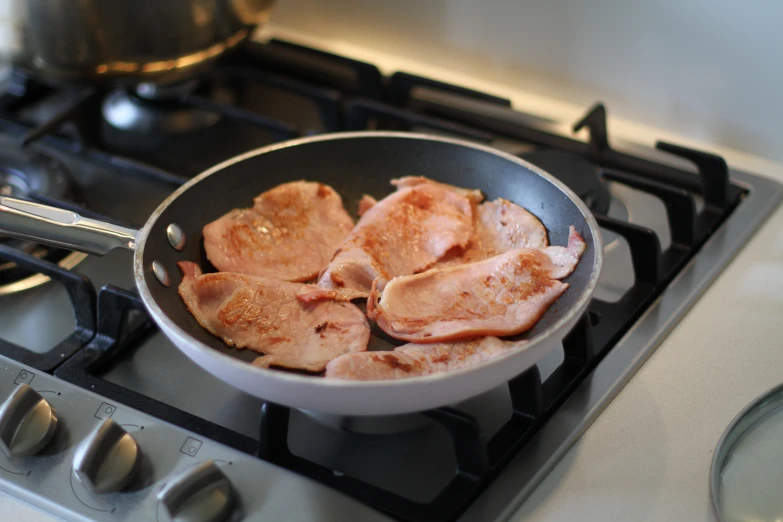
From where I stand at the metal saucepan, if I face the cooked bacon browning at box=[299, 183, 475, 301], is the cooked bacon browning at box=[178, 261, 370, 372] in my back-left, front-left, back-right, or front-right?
front-right

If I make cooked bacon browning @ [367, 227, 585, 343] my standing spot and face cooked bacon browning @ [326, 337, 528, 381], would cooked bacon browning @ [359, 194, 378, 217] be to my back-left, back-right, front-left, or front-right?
back-right

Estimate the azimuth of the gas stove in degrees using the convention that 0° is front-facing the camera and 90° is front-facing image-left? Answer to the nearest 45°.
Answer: approximately 45°

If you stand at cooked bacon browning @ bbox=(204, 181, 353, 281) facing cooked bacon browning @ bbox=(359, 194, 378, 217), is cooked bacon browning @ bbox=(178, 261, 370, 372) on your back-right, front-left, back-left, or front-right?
back-right
